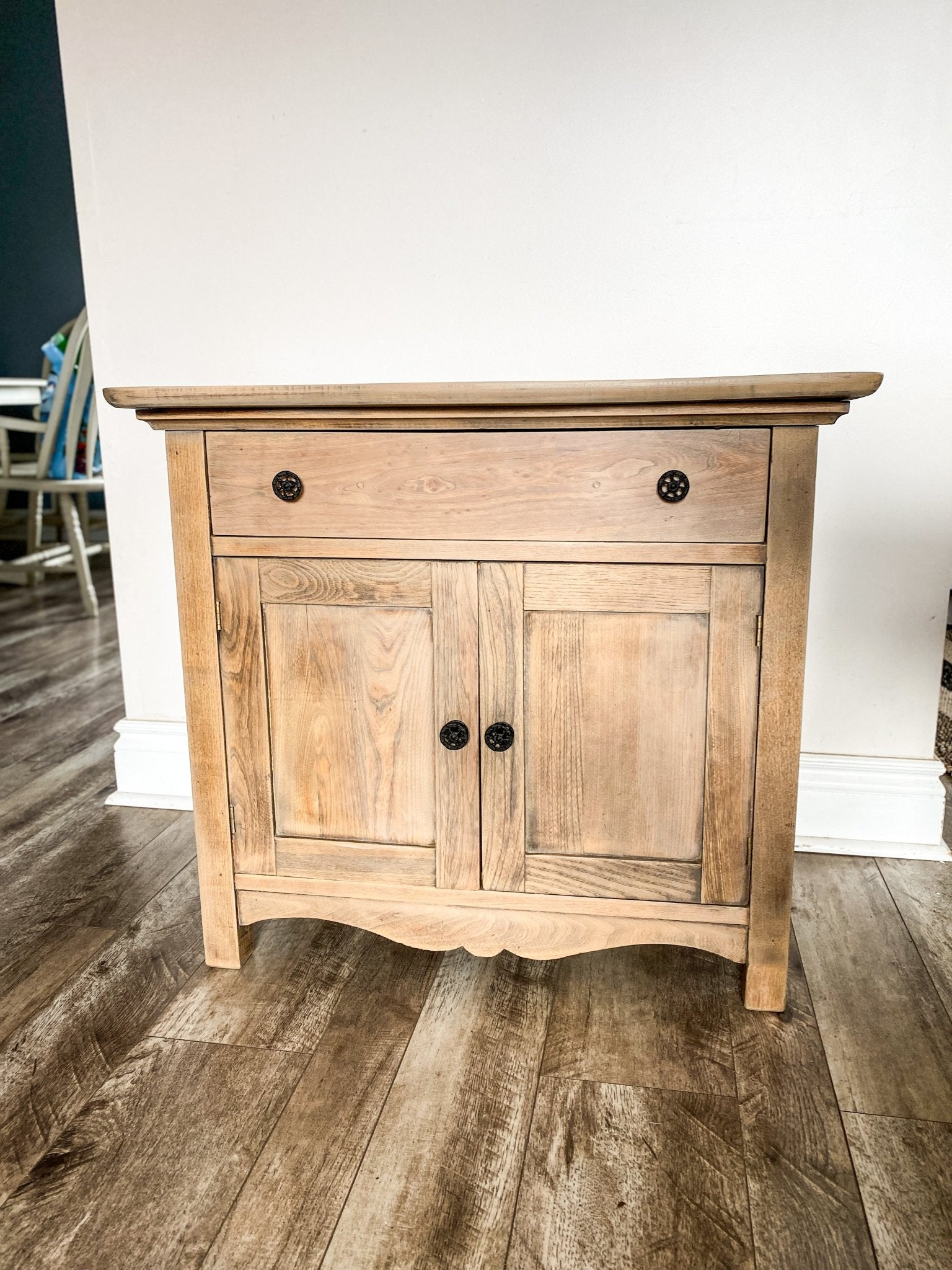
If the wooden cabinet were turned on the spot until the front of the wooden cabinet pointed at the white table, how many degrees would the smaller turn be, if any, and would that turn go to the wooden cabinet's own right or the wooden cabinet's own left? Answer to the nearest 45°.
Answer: approximately 135° to the wooden cabinet's own right

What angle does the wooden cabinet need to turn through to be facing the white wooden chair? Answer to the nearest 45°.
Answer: approximately 135° to its right

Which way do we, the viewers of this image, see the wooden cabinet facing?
facing the viewer
